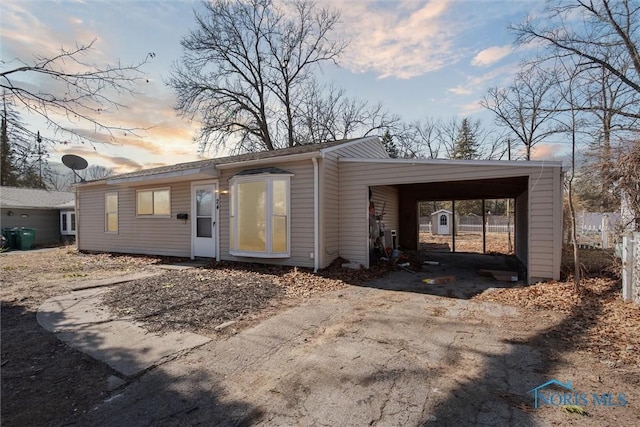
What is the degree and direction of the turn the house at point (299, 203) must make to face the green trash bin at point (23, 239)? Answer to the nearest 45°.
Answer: approximately 90° to its right

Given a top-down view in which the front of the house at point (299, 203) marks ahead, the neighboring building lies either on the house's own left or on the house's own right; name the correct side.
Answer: on the house's own right

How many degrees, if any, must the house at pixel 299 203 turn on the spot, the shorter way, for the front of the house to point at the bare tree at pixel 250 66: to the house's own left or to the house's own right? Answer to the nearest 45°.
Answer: approximately 135° to the house's own right

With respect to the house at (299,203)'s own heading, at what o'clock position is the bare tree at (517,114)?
The bare tree is roughly at 6 o'clock from the house.

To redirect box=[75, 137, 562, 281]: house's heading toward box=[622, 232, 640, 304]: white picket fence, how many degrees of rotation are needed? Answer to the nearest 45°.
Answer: approximately 90° to its left

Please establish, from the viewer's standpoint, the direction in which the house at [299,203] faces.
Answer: facing the viewer and to the left of the viewer

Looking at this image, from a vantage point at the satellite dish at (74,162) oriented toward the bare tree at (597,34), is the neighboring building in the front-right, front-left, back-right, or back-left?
back-left

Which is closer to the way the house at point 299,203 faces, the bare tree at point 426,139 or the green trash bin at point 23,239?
the green trash bin
